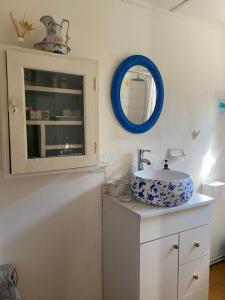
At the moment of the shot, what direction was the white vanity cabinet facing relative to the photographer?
facing the viewer and to the right of the viewer

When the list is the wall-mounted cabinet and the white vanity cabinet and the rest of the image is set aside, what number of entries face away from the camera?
0

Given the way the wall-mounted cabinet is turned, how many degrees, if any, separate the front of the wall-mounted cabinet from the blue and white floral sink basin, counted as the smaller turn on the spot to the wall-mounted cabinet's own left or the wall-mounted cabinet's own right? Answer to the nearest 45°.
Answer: approximately 45° to the wall-mounted cabinet's own left

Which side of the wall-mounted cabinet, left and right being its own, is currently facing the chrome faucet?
left
